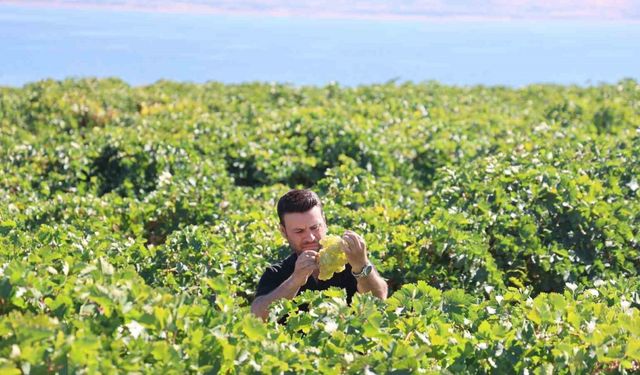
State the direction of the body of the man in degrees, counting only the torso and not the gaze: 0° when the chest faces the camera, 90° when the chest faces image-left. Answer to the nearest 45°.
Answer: approximately 315°

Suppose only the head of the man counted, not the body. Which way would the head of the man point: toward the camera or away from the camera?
toward the camera
